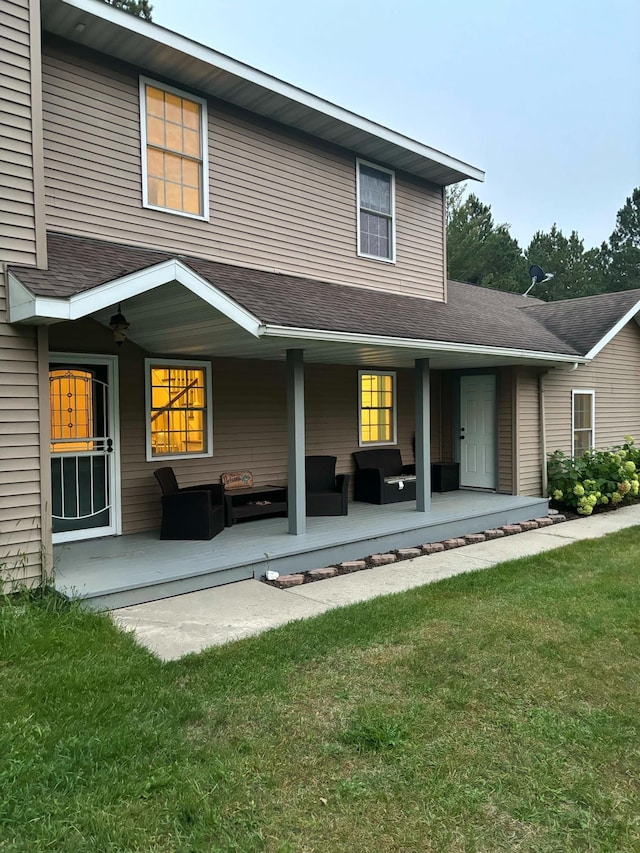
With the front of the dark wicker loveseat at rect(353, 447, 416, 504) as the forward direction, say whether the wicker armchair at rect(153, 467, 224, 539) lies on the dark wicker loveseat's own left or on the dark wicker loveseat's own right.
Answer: on the dark wicker loveseat's own right

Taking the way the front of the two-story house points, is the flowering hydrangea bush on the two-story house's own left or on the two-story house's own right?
on the two-story house's own left

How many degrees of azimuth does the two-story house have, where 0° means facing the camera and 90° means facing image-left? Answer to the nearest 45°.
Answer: approximately 315°

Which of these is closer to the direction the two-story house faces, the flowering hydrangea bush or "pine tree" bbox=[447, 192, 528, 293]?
the flowering hydrangea bush

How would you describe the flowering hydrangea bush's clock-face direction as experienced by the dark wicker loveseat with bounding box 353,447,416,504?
The flowering hydrangea bush is roughly at 10 o'clock from the dark wicker loveseat.

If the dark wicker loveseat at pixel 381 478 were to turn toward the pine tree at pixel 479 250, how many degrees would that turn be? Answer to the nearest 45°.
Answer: approximately 135° to its left
